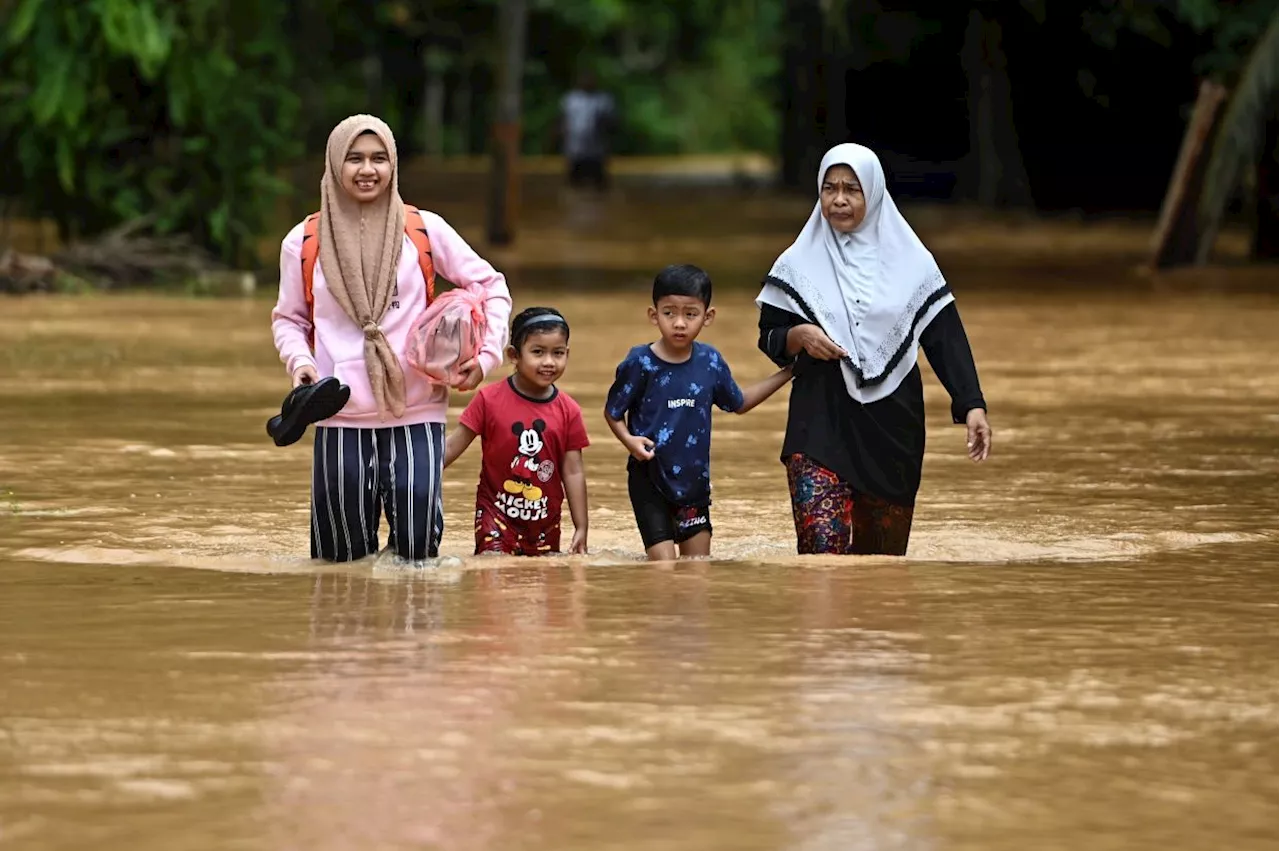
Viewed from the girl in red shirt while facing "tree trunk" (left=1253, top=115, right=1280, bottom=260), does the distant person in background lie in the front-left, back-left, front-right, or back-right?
front-left

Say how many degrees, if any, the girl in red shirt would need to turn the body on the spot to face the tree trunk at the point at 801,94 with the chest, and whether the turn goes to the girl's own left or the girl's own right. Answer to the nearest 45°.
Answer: approximately 180°

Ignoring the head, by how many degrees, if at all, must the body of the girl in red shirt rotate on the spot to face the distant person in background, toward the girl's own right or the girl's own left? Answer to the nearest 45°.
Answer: approximately 180°

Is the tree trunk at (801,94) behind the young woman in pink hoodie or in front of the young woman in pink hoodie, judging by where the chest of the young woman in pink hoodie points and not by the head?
behind

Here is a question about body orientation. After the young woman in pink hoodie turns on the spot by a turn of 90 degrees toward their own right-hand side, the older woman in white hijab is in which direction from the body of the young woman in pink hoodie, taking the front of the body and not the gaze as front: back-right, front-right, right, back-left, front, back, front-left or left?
back

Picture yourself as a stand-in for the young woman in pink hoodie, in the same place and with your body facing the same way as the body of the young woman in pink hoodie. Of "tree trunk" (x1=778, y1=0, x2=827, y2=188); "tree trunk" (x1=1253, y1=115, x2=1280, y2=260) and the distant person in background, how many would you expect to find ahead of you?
0

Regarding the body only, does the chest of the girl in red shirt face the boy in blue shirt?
no

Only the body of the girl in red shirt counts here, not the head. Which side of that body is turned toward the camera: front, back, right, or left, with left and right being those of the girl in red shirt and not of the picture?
front

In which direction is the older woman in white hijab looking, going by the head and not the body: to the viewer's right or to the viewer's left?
to the viewer's left

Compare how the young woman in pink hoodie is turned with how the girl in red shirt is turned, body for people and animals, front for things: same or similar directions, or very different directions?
same or similar directions

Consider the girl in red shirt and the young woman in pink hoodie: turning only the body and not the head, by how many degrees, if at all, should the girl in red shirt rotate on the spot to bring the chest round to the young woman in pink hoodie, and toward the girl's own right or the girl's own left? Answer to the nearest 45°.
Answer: approximately 45° to the girl's own right

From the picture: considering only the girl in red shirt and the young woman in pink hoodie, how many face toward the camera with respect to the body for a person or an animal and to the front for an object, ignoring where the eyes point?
2

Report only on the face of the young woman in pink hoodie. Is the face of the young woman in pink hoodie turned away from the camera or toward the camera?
toward the camera

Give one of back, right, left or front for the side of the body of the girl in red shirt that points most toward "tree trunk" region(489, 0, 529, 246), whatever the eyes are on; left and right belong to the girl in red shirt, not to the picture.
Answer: back
